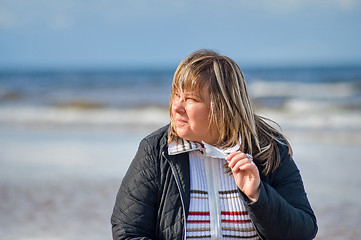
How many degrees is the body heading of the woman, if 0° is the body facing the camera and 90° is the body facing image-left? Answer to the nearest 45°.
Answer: approximately 0°
